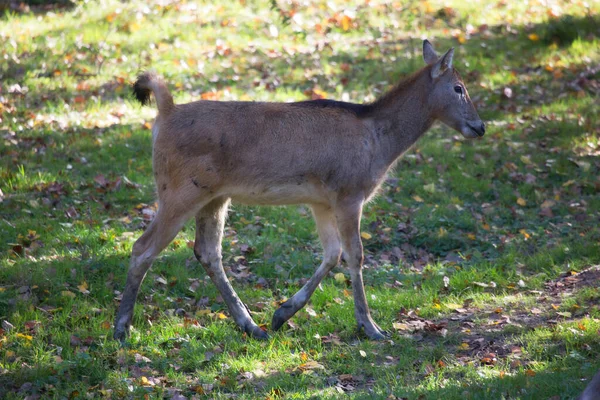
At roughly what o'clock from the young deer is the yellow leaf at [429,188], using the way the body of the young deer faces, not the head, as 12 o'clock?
The yellow leaf is roughly at 10 o'clock from the young deer.

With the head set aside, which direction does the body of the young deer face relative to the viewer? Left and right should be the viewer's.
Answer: facing to the right of the viewer

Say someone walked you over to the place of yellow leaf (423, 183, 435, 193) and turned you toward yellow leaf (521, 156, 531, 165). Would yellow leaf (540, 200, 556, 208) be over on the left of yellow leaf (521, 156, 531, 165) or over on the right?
right

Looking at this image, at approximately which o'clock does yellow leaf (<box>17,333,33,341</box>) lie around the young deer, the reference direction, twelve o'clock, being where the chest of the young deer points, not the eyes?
The yellow leaf is roughly at 5 o'clock from the young deer.

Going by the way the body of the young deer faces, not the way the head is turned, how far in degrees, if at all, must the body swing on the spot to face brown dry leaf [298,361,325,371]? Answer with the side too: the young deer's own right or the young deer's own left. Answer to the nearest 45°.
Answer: approximately 90° to the young deer's own right

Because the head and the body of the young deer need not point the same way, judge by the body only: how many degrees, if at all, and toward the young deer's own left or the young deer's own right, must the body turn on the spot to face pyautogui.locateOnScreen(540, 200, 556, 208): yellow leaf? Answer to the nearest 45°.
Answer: approximately 45° to the young deer's own left

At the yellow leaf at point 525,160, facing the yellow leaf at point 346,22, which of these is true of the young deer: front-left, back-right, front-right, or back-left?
back-left

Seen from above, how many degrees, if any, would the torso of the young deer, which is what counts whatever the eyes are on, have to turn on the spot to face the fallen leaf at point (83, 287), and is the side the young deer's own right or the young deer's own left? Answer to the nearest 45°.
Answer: approximately 180°
